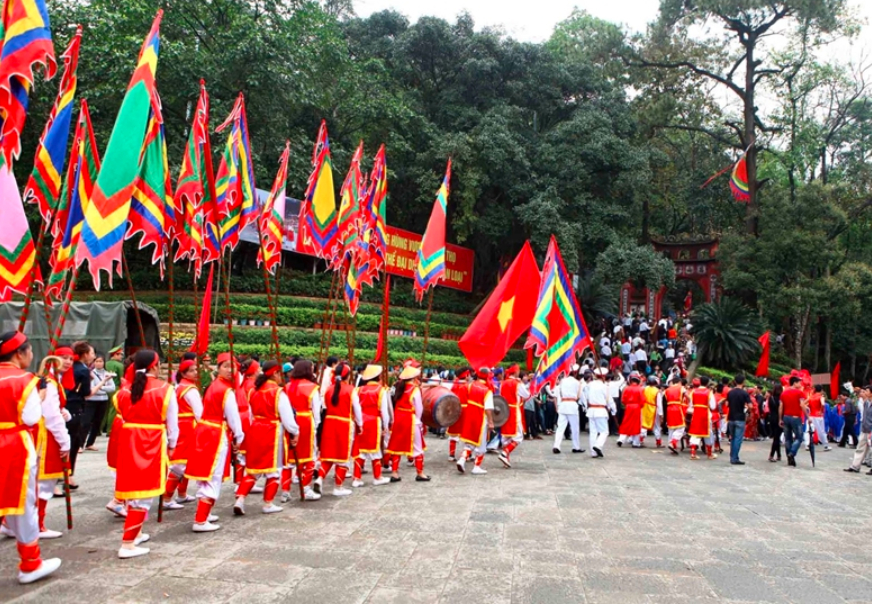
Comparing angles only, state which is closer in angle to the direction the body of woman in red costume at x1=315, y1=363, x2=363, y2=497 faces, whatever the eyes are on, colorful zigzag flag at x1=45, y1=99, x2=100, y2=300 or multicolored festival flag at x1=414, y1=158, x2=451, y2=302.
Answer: the multicolored festival flag

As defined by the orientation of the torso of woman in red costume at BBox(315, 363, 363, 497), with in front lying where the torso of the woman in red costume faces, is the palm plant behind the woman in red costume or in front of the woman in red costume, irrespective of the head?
in front

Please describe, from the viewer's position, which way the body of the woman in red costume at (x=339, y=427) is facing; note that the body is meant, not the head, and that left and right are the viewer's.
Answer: facing away from the viewer and to the right of the viewer

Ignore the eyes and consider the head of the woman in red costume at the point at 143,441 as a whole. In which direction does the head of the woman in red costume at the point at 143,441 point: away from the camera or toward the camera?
away from the camera

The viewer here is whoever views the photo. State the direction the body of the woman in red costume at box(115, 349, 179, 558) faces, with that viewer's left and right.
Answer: facing away from the viewer and to the right of the viewer

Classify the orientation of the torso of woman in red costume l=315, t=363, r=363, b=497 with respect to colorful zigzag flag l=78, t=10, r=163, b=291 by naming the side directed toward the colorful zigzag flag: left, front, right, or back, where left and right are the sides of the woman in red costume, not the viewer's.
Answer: back

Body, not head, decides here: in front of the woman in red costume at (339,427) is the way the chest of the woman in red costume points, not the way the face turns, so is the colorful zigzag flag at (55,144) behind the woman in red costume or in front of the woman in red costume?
behind

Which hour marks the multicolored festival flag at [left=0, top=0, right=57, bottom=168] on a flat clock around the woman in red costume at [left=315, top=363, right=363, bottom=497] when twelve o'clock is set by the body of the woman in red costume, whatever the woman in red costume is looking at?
The multicolored festival flag is roughly at 6 o'clock from the woman in red costume.

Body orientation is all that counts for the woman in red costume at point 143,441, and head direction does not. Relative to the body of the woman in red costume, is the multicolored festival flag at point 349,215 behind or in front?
in front
